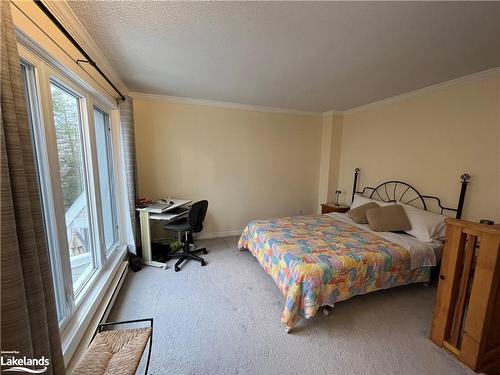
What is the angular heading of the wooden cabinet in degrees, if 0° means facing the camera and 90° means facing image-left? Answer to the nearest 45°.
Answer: approximately 45°

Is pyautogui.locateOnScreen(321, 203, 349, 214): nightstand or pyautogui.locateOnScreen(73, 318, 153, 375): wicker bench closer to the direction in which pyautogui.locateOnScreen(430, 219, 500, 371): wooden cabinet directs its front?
the wicker bench

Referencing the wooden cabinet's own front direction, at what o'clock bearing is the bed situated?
The bed is roughly at 3 o'clock from the wooden cabinet.

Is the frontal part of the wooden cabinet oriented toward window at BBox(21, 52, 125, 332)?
yes

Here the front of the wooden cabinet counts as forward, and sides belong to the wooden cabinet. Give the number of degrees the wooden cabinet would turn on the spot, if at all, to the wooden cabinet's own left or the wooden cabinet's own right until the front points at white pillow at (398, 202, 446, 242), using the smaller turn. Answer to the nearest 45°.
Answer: approximately 90° to the wooden cabinet's own right

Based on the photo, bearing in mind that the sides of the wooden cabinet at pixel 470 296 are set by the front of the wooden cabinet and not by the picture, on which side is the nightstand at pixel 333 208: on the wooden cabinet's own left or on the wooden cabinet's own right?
on the wooden cabinet's own right

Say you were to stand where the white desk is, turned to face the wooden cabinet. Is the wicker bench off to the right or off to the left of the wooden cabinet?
right
